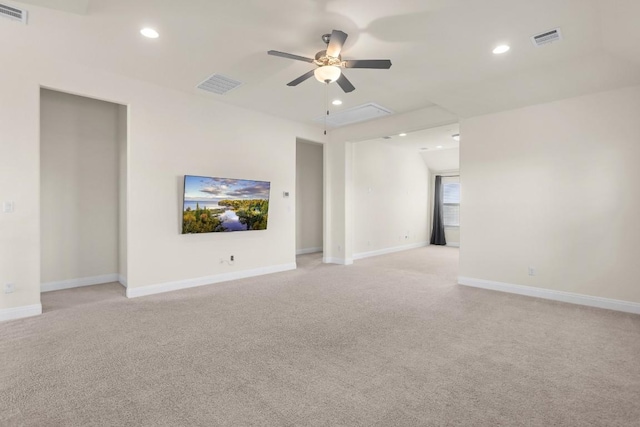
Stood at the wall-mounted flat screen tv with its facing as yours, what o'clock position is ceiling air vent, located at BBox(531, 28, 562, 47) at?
The ceiling air vent is roughly at 12 o'clock from the wall-mounted flat screen tv.

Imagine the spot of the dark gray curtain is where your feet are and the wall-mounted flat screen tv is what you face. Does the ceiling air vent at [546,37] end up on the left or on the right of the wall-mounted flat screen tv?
left

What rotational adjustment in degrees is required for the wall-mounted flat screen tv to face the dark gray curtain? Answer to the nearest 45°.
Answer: approximately 90° to its left

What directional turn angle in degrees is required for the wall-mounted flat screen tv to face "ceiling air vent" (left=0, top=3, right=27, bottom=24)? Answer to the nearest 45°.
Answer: approximately 90° to its right

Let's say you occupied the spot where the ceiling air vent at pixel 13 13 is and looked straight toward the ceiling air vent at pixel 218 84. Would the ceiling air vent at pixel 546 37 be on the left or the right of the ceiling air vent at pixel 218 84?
right

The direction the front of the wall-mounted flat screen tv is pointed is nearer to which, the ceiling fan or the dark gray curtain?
the ceiling fan

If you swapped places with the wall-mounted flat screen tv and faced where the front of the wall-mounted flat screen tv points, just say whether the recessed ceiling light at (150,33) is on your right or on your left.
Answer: on your right

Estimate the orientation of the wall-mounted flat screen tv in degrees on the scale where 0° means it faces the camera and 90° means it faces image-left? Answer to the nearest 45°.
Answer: approximately 315°
